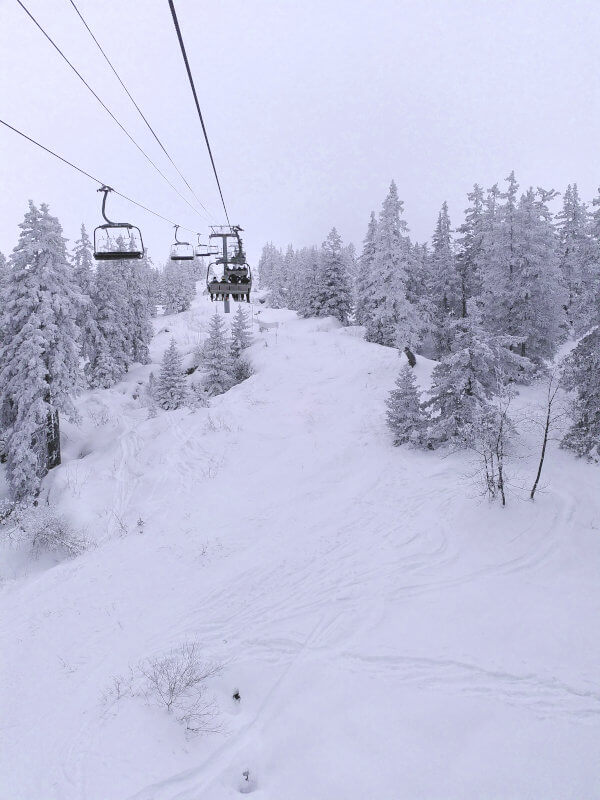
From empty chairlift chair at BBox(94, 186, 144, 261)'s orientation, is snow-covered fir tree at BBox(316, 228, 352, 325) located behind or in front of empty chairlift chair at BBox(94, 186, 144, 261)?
behind

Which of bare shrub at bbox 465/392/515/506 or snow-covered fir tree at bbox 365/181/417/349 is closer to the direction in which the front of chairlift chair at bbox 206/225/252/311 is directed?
the snow-covered fir tree

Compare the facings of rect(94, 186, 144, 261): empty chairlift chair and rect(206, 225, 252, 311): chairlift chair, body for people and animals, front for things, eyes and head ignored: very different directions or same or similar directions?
very different directions

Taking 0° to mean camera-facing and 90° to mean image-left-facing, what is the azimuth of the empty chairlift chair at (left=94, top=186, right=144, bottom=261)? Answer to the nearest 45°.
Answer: approximately 0°

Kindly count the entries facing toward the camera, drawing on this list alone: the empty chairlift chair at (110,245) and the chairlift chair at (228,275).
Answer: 1

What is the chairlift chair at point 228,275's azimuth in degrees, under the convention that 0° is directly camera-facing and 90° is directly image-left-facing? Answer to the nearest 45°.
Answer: approximately 180°

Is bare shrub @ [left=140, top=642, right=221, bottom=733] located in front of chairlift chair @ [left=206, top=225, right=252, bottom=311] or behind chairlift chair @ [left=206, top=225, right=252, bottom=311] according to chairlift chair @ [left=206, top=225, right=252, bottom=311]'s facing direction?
behind
